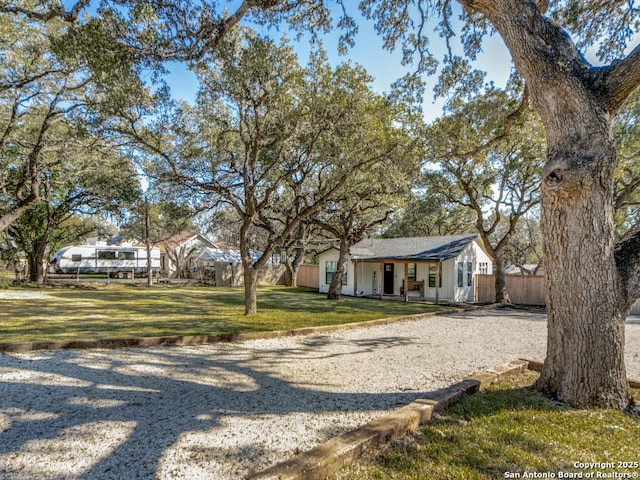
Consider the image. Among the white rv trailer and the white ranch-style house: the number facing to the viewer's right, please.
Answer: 0

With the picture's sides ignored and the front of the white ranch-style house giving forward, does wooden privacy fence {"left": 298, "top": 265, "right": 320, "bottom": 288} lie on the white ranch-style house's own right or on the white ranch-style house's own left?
on the white ranch-style house's own right

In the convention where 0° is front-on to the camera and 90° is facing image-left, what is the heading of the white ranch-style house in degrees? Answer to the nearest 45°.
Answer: approximately 45°

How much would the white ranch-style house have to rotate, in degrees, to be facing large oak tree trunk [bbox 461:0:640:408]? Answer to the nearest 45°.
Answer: approximately 45° to its left

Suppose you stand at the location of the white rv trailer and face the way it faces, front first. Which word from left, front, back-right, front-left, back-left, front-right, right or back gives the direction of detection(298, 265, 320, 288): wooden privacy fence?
back-left

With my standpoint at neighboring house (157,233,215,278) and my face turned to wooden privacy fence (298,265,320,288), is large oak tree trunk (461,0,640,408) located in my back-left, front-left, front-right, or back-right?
front-right

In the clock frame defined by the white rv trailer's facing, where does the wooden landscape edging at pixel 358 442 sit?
The wooden landscape edging is roughly at 9 o'clock from the white rv trailer.

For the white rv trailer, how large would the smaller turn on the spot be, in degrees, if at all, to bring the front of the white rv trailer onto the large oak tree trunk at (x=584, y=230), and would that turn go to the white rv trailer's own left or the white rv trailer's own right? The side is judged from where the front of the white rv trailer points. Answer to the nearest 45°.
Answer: approximately 90° to the white rv trailer's own left

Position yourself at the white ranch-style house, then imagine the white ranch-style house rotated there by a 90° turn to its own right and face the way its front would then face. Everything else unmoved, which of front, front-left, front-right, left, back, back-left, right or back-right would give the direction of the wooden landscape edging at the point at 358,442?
back-left

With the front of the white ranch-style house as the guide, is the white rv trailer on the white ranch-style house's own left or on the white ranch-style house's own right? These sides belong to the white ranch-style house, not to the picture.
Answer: on the white ranch-style house's own right

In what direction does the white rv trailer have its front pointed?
to the viewer's left

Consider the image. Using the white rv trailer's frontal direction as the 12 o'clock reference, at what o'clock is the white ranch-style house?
The white ranch-style house is roughly at 8 o'clock from the white rv trailer.

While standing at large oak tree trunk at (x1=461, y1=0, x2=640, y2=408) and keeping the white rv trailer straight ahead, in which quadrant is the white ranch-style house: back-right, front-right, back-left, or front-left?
front-right
